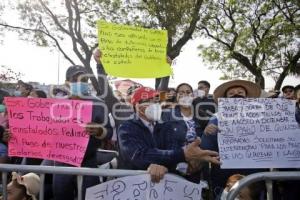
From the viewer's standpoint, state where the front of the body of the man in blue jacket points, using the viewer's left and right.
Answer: facing the viewer and to the right of the viewer

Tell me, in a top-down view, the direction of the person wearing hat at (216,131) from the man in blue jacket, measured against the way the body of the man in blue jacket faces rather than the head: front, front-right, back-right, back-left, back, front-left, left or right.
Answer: left

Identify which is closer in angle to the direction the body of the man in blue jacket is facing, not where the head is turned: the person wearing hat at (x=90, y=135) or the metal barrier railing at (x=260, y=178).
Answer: the metal barrier railing

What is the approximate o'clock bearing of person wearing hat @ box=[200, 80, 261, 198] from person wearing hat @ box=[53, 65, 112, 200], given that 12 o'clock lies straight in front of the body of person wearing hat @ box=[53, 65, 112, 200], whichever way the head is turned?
person wearing hat @ box=[200, 80, 261, 198] is roughly at 9 o'clock from person wearing hat @ box=[53, 65, 112, 200].

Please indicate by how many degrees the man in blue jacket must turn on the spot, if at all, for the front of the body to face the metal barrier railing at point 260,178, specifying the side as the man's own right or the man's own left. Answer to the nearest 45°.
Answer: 0° — they already face it

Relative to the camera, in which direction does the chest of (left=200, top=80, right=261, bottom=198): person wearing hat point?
toward the camera

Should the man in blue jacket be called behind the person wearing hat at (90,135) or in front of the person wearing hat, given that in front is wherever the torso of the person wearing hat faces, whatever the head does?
in front

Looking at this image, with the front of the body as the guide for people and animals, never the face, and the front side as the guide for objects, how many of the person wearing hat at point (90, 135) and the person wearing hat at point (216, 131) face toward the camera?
2

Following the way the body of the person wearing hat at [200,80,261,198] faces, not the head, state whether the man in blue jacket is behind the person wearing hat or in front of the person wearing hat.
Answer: in front

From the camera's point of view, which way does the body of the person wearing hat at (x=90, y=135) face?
toward the camera
